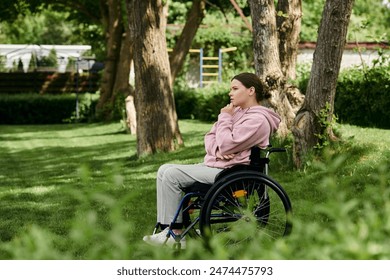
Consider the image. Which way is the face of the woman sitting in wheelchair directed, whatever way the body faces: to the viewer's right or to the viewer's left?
to the viewer's left

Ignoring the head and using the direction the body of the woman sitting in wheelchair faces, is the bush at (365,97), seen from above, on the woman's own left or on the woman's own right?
on the woman's own right

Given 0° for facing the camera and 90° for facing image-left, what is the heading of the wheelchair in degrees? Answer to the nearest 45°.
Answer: approximately 90°

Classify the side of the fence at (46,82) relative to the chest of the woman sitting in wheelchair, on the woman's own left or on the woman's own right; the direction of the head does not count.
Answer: on the woman's own right

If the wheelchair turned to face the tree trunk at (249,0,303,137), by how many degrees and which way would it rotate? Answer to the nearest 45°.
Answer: approximately 90° to its right

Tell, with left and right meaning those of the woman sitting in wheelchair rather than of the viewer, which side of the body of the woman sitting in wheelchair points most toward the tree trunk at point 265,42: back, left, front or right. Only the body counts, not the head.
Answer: right

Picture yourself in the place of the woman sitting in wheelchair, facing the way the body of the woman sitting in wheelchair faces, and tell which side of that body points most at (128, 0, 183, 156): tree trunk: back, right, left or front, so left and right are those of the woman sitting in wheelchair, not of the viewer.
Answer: right

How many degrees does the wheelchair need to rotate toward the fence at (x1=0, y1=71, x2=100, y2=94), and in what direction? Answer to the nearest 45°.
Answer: approximately 90° to its right

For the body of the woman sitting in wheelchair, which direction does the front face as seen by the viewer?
to the viewer's left
